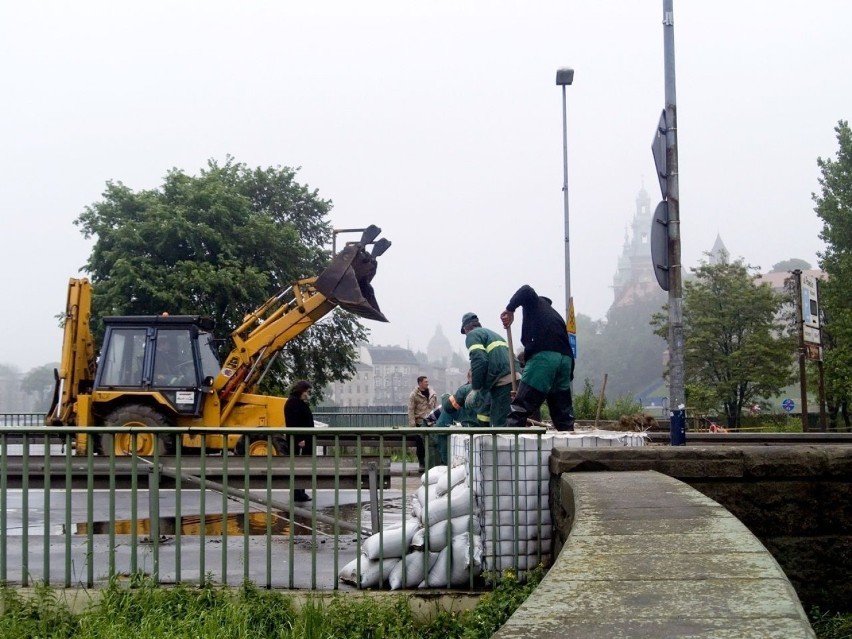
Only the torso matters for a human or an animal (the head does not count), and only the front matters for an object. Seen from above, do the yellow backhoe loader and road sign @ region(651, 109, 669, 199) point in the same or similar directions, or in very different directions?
very different directions

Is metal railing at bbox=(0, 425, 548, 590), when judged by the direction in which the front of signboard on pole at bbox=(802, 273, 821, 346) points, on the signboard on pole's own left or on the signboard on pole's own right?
on the signboard on pole's own right

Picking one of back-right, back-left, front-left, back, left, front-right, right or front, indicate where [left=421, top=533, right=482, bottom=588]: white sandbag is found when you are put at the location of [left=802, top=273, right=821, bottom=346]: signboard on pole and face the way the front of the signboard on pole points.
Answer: front-right

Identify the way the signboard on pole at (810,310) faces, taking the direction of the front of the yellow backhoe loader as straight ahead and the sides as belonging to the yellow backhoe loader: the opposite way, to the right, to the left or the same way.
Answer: to the right

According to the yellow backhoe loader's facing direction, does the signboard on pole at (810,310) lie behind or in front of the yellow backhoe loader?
in front

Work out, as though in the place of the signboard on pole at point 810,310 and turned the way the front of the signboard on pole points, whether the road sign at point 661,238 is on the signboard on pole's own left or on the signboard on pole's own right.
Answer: on the signboard on pole's own right

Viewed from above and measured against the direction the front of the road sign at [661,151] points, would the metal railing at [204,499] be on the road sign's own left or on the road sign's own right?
on the road sign's own left

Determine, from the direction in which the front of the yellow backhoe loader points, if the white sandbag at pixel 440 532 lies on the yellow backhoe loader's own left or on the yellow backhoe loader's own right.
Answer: on the yellow backhoe loader's own right

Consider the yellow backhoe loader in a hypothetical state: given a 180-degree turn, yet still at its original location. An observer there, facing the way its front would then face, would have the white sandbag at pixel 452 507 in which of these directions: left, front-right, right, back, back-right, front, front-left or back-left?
left

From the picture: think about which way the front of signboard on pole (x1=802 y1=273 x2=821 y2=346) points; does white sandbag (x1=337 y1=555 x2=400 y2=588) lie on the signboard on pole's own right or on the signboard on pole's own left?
on the signboard on pole's own right
